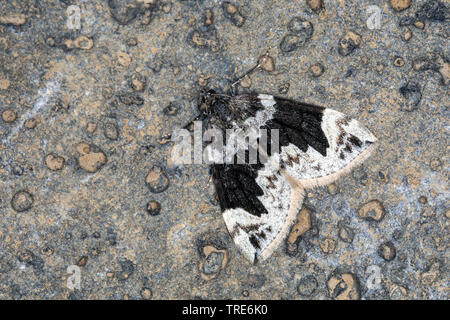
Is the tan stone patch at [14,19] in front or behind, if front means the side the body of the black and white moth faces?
in front

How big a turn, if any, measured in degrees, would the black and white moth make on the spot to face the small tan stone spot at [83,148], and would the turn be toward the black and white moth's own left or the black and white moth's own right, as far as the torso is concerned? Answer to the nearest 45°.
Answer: approximately 45° to the black and white moth's own left

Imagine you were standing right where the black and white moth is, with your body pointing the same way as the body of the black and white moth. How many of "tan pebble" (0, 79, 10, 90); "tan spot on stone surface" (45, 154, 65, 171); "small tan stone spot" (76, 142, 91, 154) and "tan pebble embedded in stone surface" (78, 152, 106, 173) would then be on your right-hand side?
0

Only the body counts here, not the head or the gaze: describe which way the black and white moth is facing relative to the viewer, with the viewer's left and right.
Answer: facing away from the viewer and to the left of the viewer
